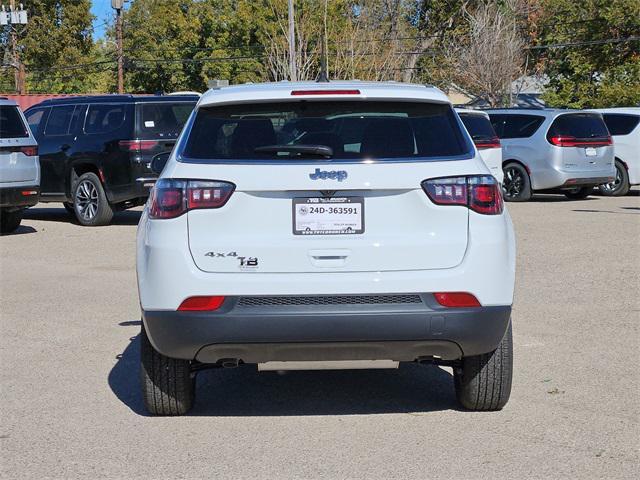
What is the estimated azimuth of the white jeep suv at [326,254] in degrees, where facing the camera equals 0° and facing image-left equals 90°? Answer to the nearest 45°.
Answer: approximately 180°

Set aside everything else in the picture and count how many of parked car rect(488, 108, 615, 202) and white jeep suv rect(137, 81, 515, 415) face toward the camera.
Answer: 0

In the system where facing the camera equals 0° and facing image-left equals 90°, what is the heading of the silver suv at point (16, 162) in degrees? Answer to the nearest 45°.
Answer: approximately 135°

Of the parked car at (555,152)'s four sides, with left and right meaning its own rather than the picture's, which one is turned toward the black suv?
left

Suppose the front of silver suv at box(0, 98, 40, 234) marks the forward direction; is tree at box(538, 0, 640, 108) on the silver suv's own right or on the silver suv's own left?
on the silver suv's own right

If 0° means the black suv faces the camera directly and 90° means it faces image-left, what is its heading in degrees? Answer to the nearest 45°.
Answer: approximately 135°

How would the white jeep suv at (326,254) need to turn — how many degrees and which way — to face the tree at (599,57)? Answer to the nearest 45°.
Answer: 0° — it already faces it

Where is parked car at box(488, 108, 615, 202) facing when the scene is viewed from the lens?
facing away from the viewer and to the left of the viewer

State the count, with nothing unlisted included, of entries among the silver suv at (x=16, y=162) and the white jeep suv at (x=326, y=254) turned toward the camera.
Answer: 0

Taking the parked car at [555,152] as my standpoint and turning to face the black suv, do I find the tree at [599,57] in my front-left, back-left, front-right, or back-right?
back-right

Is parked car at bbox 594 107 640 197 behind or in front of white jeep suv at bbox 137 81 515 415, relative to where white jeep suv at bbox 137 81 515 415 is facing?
in front
